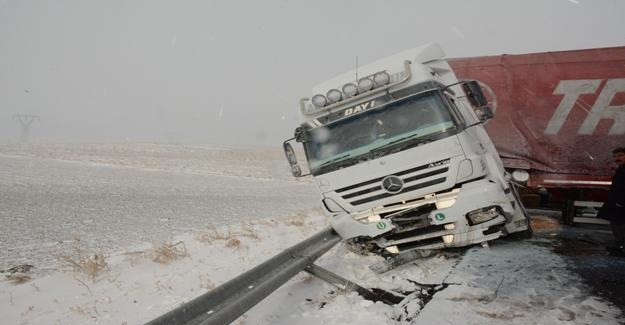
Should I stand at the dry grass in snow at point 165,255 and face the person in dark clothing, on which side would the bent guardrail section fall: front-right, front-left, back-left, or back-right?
front-right

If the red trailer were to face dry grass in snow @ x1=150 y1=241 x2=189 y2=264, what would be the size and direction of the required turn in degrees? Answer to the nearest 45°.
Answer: approximately 45° to its left

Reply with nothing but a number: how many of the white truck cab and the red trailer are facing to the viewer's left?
1

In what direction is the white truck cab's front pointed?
toward the camera

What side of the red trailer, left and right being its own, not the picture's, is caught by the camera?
left

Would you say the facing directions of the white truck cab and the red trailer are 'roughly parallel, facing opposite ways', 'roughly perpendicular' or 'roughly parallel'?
roughly perpendicular

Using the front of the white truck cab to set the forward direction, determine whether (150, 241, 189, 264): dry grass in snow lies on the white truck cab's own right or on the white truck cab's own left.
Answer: on the white truck cab's own right

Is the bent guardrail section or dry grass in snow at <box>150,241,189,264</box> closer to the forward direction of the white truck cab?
the bent guardrail section

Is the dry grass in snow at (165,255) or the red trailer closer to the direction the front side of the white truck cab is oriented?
the dry grass in snow

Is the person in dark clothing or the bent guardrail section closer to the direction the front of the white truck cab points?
the bent guardrail section

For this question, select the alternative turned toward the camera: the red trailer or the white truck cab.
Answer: the white truck cab
